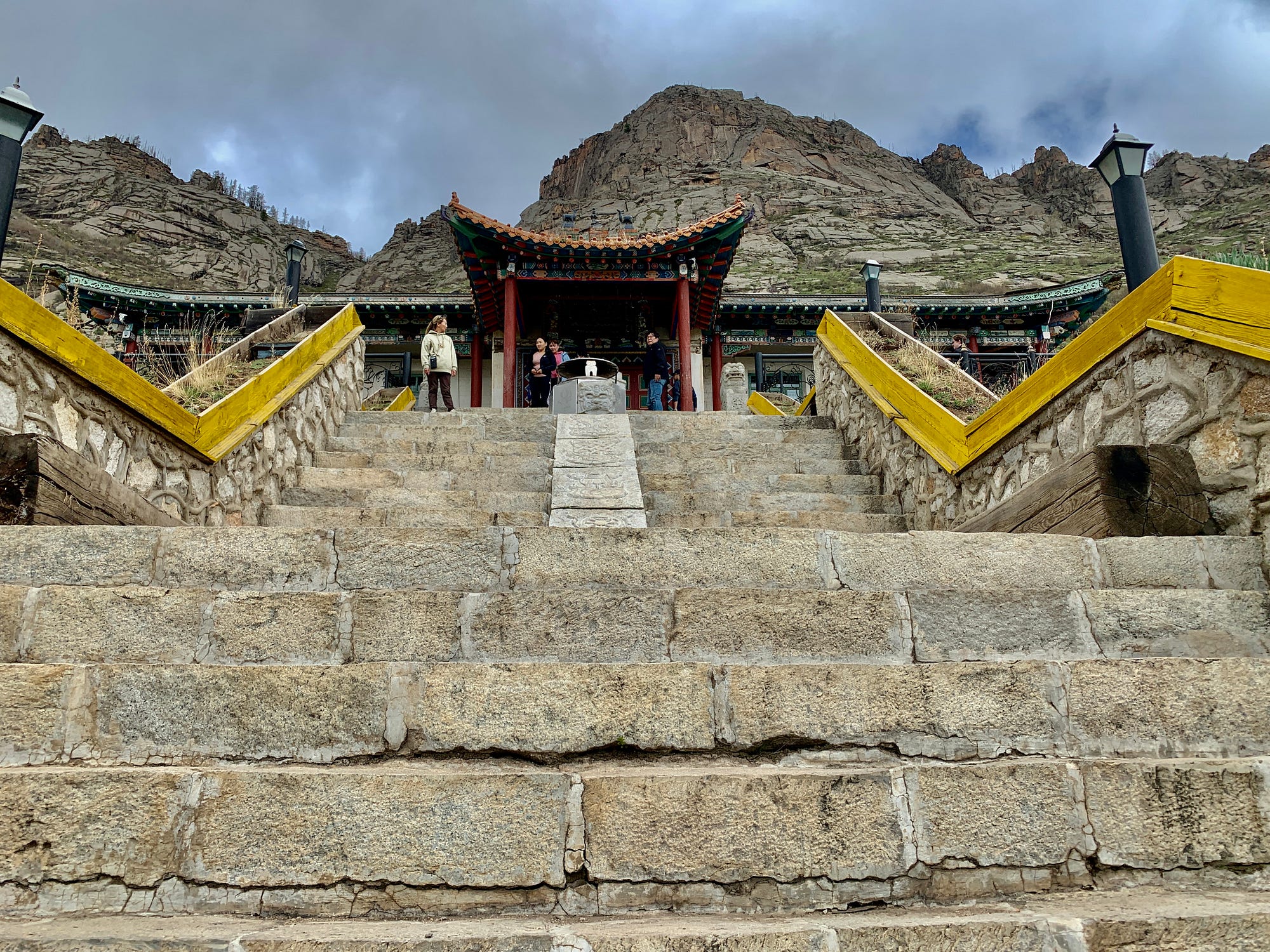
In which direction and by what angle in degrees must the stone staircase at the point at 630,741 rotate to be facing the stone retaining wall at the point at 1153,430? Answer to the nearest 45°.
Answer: approximately 135° to its left

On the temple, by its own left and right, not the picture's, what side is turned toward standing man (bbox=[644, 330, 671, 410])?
front

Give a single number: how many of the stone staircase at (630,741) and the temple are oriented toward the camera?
2

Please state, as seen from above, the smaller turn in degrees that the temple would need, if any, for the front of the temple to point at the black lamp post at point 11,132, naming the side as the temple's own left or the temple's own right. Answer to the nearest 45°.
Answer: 0° — it already faces it

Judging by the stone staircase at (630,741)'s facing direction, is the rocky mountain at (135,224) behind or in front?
behind

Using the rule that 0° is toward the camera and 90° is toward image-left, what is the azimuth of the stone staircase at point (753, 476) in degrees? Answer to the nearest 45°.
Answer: approximately 0°

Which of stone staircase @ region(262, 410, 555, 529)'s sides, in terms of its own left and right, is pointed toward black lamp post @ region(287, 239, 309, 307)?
back

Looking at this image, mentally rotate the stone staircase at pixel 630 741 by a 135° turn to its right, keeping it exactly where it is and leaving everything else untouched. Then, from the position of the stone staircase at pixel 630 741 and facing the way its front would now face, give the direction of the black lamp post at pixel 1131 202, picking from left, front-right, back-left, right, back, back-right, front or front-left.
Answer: right

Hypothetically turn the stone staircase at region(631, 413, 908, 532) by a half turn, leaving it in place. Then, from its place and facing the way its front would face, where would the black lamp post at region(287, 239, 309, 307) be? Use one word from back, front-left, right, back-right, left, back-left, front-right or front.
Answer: front-left
